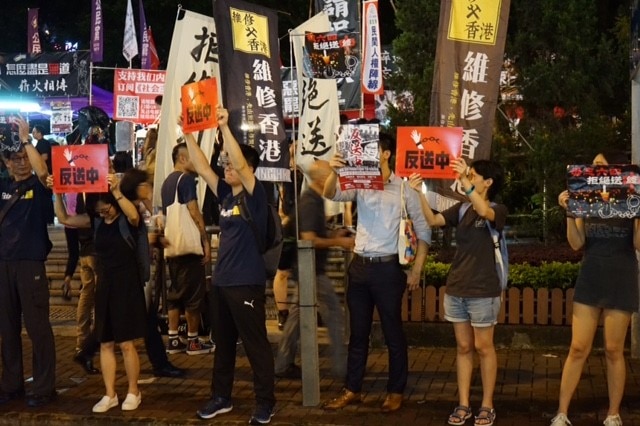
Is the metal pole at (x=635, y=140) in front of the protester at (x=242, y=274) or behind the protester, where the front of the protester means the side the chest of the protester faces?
behind

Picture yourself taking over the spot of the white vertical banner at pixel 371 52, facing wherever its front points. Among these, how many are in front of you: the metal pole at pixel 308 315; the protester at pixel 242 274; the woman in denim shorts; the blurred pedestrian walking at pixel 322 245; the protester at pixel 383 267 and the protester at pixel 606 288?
6

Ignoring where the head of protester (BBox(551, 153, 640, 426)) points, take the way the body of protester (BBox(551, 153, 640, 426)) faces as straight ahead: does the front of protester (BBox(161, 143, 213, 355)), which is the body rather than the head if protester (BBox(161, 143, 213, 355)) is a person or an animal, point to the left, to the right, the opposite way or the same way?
the opposite way

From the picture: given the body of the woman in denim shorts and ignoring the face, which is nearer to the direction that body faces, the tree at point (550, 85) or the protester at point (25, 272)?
the protester

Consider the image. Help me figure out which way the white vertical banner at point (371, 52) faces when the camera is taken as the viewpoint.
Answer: facing the viewer

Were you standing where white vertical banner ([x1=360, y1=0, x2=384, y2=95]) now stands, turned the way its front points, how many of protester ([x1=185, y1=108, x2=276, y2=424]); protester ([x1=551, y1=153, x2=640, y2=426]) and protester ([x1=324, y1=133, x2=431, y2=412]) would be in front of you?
3

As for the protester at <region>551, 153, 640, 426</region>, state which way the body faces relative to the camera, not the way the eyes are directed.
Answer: toward the camera

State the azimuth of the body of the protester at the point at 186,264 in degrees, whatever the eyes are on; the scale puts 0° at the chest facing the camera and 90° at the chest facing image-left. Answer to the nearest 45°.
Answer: approximately 225°
